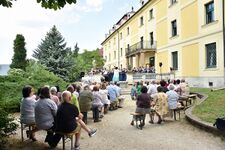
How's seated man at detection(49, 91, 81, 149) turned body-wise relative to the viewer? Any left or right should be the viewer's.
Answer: facing away from the viewer and to the right of the viewer

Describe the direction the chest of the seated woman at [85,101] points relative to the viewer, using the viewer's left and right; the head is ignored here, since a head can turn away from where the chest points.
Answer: facing away from the viewer

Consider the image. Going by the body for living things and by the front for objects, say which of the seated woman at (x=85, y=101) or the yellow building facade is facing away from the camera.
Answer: the seated woman

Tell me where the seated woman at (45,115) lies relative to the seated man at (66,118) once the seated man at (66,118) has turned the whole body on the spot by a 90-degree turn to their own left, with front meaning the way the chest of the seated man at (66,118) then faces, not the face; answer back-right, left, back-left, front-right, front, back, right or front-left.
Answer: front

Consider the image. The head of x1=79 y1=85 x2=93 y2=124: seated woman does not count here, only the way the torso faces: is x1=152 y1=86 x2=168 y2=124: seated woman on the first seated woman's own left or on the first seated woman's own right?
on the first seated woman's own right

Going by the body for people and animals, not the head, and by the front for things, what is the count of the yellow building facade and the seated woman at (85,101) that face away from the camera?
1

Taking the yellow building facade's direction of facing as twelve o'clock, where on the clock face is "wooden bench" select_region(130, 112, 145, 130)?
The wooden bench is roughly at 11 o'clock from the yellow building facade.

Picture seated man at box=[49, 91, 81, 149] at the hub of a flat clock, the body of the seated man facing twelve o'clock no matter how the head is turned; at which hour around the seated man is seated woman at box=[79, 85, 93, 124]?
The seated woman is roughly at 11 o'clock from the seated man.

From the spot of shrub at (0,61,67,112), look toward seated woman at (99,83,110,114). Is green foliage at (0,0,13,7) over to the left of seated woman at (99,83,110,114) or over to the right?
right

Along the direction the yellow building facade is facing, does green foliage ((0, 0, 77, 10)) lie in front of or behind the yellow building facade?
in front

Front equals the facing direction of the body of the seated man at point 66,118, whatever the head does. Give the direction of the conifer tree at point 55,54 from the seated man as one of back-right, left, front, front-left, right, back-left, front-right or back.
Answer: front-left

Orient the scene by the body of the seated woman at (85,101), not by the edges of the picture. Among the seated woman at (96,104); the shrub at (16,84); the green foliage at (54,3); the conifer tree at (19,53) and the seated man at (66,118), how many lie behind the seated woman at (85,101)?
2
